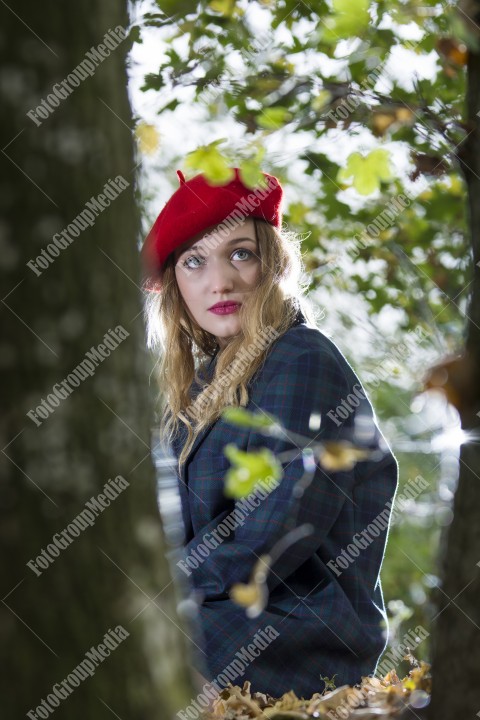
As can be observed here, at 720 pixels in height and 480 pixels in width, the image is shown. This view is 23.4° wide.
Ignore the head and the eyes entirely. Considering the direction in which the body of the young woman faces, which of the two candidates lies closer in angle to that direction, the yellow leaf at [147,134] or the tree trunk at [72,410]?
the yellow leaf
